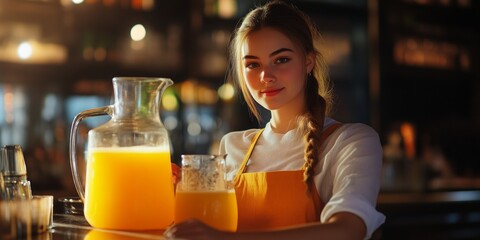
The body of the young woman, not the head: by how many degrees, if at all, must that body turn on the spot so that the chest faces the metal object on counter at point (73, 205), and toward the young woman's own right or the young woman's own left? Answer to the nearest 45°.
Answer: approximately 45° to the young woman's own right

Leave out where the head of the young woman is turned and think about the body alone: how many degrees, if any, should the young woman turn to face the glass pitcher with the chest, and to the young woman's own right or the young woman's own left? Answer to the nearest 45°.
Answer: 0° — they already face it

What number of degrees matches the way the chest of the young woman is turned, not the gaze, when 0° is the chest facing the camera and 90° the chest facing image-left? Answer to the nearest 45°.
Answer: approximately 45°
